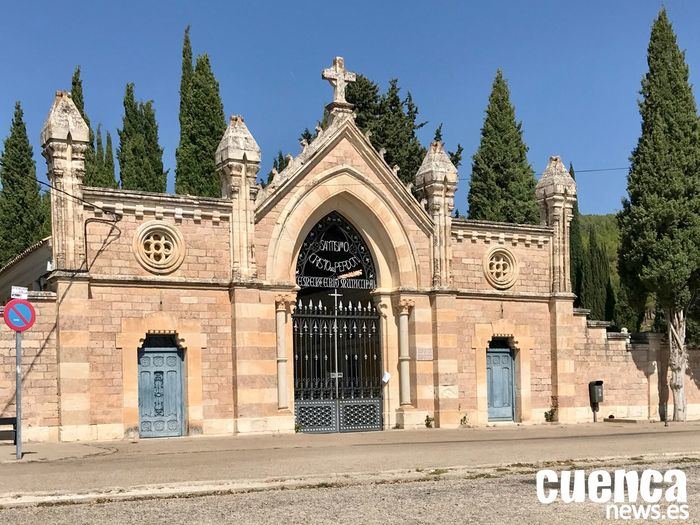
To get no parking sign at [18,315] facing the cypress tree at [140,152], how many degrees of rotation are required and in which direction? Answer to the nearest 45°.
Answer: approximately 180°

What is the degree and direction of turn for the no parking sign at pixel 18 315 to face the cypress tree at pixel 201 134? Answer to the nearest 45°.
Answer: approximately 180°

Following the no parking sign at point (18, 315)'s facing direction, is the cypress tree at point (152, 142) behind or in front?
behind

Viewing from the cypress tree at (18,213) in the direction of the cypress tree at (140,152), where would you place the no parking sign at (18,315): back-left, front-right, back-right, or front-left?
back-right

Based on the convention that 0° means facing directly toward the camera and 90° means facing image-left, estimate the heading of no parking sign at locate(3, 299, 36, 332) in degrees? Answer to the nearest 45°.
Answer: approximately 0°

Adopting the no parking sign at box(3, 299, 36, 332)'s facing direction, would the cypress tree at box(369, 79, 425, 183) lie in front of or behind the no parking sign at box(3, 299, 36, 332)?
behind

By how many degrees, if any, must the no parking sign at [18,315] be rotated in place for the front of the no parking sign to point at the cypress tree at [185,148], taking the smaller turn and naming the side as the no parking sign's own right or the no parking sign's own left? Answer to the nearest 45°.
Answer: approximately 180°
